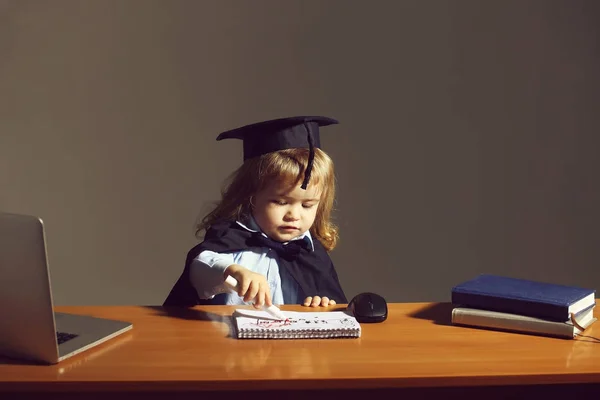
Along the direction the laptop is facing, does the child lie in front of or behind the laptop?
in front

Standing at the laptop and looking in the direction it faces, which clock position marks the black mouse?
The black mouse is roughly at 1 o'clock from the laptop.

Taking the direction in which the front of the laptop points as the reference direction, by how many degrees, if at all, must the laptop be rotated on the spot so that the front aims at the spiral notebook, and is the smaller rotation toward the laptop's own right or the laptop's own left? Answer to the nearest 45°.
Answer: approximately 45° to the laptop's own right

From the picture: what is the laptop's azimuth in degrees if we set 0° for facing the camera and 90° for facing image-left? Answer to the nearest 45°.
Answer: approximately 225°

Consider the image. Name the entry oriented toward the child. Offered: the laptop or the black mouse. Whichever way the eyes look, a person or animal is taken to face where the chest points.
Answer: the laptop

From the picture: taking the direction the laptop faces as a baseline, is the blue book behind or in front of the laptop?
in front

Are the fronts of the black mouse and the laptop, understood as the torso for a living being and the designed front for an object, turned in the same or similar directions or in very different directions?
very different directions
